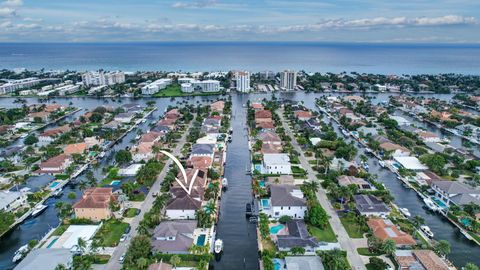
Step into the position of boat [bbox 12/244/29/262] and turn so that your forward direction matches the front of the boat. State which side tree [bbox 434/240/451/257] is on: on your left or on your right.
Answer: on your right

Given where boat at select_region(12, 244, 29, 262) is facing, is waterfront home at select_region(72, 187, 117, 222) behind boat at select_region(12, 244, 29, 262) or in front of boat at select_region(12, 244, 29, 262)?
in front

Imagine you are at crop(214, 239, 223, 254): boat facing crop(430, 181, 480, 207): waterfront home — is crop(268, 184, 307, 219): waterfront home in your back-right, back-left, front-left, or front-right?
front-left

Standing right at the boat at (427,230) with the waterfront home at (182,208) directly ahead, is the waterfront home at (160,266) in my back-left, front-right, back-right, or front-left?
front-left

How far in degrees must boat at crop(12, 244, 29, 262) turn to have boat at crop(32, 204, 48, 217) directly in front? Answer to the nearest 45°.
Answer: approximately 45° to its left

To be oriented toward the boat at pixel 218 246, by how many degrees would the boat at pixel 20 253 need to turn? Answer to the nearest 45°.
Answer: approximately 90° to its left

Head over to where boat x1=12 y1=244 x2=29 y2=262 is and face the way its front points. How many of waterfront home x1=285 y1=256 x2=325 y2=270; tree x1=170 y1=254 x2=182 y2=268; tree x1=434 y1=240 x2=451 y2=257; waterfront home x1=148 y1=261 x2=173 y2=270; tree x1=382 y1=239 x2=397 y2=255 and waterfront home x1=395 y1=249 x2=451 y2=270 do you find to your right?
6

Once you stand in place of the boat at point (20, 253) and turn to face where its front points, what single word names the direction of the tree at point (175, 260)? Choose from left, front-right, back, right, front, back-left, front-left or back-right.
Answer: right
